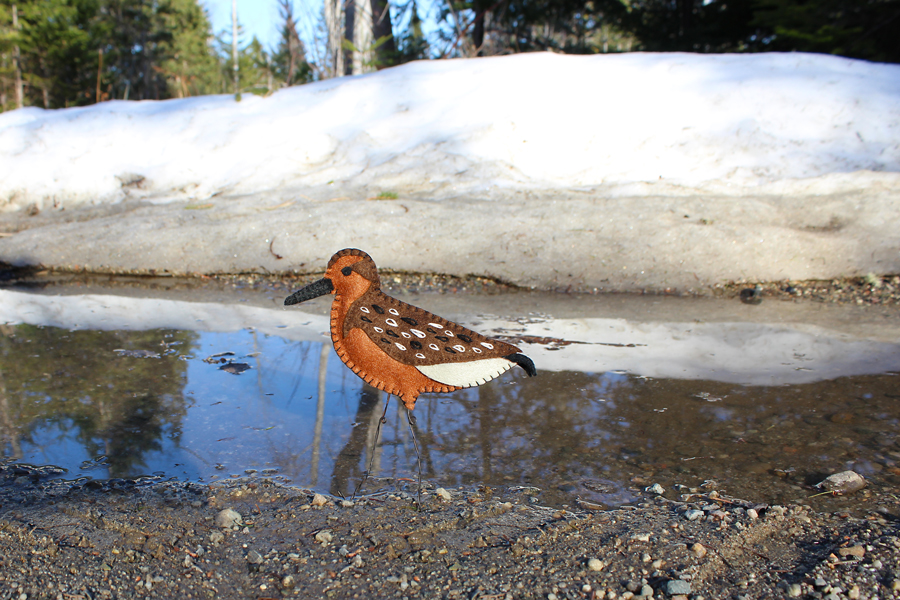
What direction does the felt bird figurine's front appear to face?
to the viewer's left

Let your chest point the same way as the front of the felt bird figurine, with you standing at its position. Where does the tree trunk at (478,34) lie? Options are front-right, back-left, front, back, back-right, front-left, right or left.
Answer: right

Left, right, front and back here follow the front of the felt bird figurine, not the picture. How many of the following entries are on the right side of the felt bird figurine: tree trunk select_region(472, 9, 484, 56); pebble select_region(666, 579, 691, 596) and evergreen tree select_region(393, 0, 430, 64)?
2

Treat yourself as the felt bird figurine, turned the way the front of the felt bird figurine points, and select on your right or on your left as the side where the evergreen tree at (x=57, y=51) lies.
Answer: on your right

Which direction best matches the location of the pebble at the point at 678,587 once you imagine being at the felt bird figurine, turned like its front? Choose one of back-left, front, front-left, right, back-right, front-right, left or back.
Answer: back-left

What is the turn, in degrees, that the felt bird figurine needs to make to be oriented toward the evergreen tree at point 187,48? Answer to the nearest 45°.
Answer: approximately 90° to its right

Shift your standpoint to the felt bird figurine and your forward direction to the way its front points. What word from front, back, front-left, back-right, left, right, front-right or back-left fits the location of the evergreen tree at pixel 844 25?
back-right

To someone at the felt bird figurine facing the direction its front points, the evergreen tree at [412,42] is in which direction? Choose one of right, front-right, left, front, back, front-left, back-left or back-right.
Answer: right

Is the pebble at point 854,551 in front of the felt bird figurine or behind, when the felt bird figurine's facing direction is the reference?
behind

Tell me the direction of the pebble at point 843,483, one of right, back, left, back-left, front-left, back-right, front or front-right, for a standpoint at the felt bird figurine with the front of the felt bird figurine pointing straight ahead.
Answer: back

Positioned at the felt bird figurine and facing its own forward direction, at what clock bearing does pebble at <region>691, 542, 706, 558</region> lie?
The pebble is roughly at 7 o'clock from the felt bird figurine.
